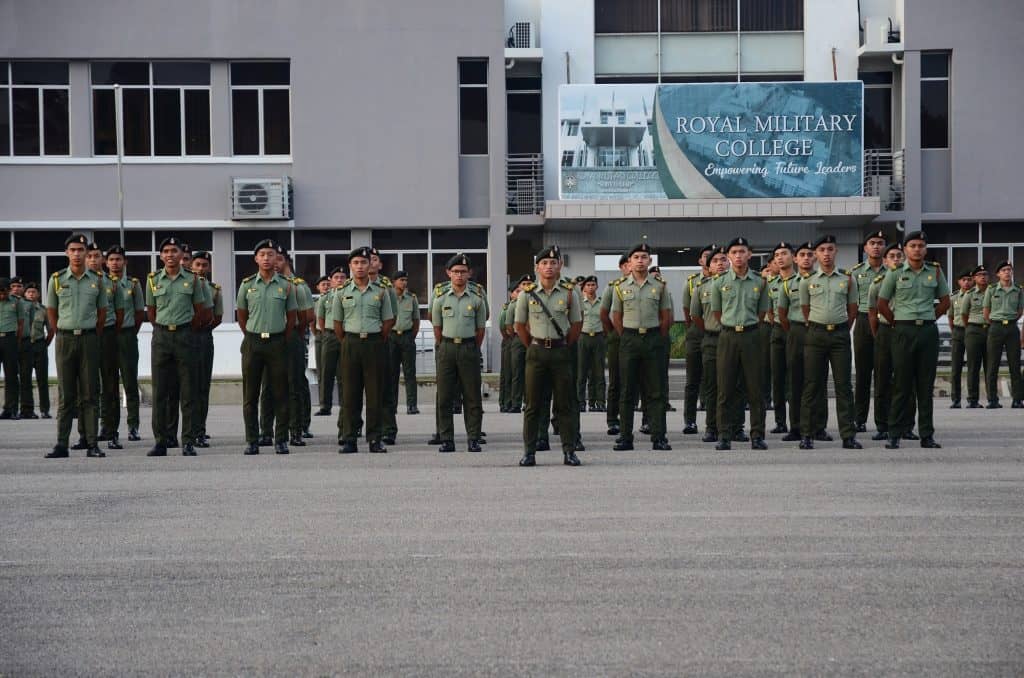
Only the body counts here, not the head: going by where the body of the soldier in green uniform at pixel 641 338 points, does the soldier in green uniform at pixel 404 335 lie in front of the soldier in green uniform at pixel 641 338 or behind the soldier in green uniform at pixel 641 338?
behind

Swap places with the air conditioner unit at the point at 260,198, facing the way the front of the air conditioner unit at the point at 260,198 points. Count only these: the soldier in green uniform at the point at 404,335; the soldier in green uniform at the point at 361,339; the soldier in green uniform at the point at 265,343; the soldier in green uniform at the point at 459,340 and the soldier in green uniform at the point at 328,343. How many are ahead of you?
5

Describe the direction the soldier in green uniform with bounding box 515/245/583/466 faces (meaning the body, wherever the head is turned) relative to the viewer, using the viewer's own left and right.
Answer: facing the viewer

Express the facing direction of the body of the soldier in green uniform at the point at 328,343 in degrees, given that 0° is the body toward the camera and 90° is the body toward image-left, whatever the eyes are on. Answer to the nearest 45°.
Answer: approximately 0°

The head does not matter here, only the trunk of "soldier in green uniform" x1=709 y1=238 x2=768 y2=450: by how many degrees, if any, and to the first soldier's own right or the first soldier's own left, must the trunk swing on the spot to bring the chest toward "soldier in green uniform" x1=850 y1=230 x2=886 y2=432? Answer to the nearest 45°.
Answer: approximately 135° to the first soldier's own left

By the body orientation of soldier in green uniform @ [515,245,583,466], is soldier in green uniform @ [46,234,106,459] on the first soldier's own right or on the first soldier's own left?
on the first soldier's own right

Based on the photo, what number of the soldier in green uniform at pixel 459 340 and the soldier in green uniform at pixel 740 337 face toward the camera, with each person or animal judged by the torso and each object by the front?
2

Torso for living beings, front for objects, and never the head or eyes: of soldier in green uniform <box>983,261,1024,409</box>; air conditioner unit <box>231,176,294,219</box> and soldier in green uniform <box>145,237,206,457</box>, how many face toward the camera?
3

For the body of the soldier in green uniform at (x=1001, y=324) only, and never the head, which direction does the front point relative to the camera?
toward the camera

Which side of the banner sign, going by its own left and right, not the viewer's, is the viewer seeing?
front

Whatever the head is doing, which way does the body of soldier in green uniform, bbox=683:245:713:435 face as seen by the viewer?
toward the camera

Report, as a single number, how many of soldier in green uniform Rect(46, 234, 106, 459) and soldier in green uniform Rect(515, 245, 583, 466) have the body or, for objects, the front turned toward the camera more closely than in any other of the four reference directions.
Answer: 2

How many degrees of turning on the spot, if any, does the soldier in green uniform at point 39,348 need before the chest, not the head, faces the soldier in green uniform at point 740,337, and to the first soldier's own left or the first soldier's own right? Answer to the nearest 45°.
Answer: approximately 45° to the first soldier's own left

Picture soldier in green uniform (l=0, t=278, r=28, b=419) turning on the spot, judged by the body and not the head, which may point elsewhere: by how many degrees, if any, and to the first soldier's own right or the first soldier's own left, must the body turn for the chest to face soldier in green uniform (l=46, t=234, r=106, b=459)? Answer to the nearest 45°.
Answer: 0° — they already face them
